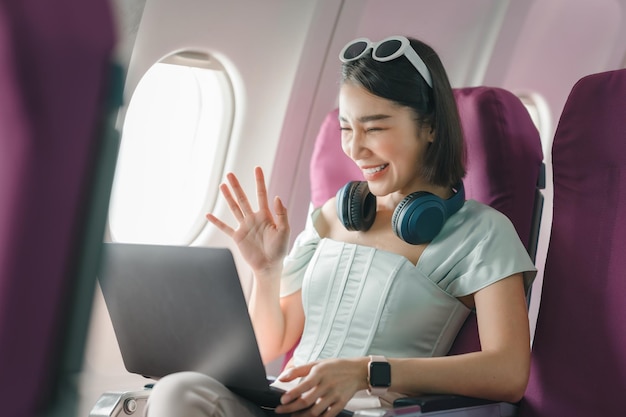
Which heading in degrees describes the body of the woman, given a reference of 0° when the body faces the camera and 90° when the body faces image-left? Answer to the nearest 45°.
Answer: approximately 45°

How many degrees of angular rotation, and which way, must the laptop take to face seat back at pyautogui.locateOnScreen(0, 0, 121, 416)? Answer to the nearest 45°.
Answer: approximately 135° to its right

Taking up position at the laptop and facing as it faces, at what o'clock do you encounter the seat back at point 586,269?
The seat back is roughly at 1 o'clock from the laptop.

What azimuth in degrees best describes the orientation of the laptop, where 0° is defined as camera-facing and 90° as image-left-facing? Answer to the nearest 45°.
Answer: approximately 225°
